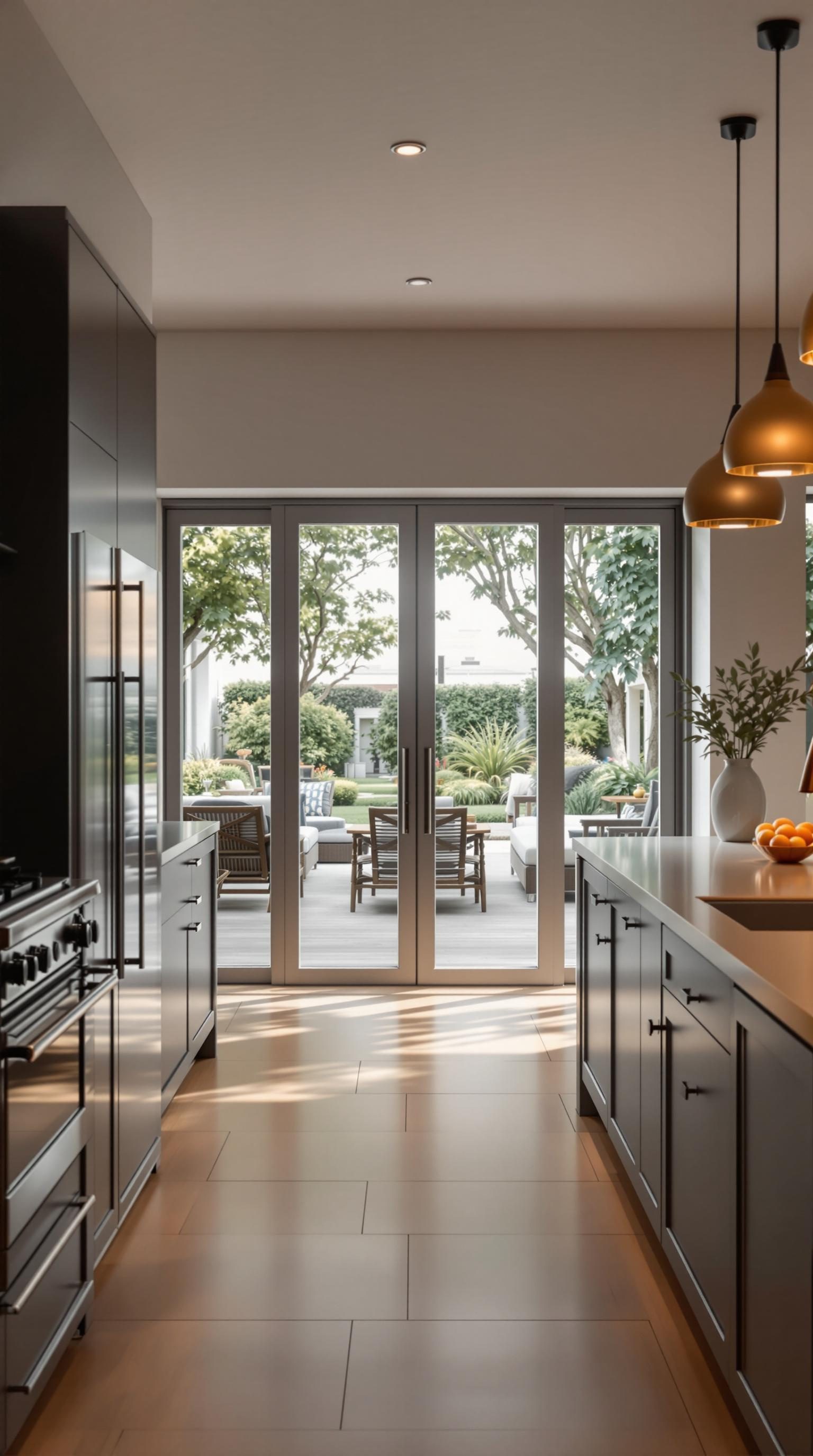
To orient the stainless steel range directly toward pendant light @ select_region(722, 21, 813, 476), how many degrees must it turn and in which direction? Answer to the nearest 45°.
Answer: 0° — it already faces it

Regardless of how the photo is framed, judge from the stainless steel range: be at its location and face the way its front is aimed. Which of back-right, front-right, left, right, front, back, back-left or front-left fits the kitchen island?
front

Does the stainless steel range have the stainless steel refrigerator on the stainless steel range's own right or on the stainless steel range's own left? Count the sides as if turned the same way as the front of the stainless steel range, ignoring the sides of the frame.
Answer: on the stainless steel range's own left

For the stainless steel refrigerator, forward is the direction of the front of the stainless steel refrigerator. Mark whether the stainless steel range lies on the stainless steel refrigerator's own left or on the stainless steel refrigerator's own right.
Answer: on the stainless steel refrigerator's own right

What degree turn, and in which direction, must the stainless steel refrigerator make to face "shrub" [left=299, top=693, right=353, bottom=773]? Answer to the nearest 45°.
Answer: approximately 90° to its left

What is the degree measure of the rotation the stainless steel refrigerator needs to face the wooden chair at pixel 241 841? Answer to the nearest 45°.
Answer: approximately 90° to its left

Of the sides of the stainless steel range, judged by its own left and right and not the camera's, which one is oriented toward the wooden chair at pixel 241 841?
left

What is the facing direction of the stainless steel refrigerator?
to the viewer's right

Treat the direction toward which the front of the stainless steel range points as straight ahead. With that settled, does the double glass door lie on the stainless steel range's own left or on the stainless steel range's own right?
on the stainless steel range's own left

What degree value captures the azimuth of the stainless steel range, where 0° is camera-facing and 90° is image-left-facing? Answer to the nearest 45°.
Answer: approximately 270°

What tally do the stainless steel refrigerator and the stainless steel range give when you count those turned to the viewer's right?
2

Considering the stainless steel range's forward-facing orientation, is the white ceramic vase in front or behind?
in front
